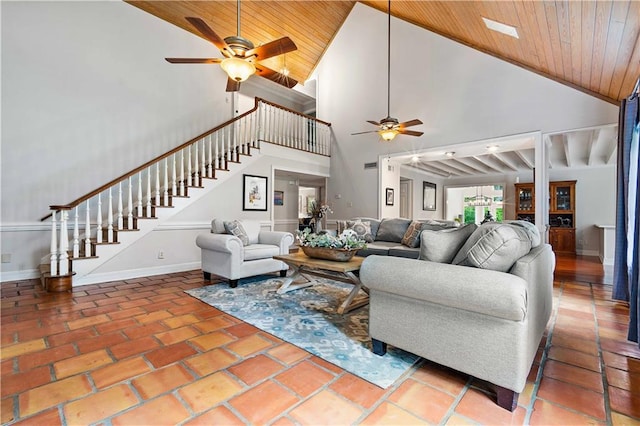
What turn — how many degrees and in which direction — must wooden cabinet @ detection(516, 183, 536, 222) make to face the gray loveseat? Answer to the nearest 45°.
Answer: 0° — it already faces it

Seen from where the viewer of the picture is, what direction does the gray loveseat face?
facing away from the viewer and to the left of the viewer

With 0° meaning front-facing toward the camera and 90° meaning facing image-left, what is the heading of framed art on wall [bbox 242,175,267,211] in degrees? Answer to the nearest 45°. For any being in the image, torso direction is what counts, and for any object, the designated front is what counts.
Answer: approximately 315°

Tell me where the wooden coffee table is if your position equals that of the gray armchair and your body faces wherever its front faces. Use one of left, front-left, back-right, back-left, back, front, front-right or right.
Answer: front

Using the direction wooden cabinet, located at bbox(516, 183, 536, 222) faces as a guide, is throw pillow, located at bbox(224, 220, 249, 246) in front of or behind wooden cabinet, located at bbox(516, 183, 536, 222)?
in front

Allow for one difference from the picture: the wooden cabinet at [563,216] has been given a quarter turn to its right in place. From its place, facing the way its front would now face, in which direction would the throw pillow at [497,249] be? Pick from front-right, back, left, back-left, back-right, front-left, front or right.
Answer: left

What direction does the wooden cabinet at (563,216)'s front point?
toward the camera

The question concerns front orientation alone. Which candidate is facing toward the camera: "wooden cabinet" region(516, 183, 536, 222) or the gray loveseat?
the wooden cabinet

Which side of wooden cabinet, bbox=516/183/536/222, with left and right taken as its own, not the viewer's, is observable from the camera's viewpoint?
front

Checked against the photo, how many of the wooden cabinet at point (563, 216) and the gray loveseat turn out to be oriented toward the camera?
1

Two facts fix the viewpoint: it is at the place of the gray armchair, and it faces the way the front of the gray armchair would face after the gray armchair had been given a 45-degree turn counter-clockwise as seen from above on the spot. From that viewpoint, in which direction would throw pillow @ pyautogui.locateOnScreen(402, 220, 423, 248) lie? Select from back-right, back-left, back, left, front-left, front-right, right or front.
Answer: front

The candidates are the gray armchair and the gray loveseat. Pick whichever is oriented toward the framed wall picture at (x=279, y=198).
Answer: the gray loveseat

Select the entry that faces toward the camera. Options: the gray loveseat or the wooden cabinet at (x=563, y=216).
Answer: the wooden cabinet

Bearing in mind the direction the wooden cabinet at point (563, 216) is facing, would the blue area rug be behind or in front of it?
in front

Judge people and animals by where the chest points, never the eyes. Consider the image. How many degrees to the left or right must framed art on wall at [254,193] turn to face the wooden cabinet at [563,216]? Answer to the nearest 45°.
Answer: approximately 45° to its left

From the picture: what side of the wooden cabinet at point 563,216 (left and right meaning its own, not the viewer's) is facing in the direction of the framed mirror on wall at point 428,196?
right
